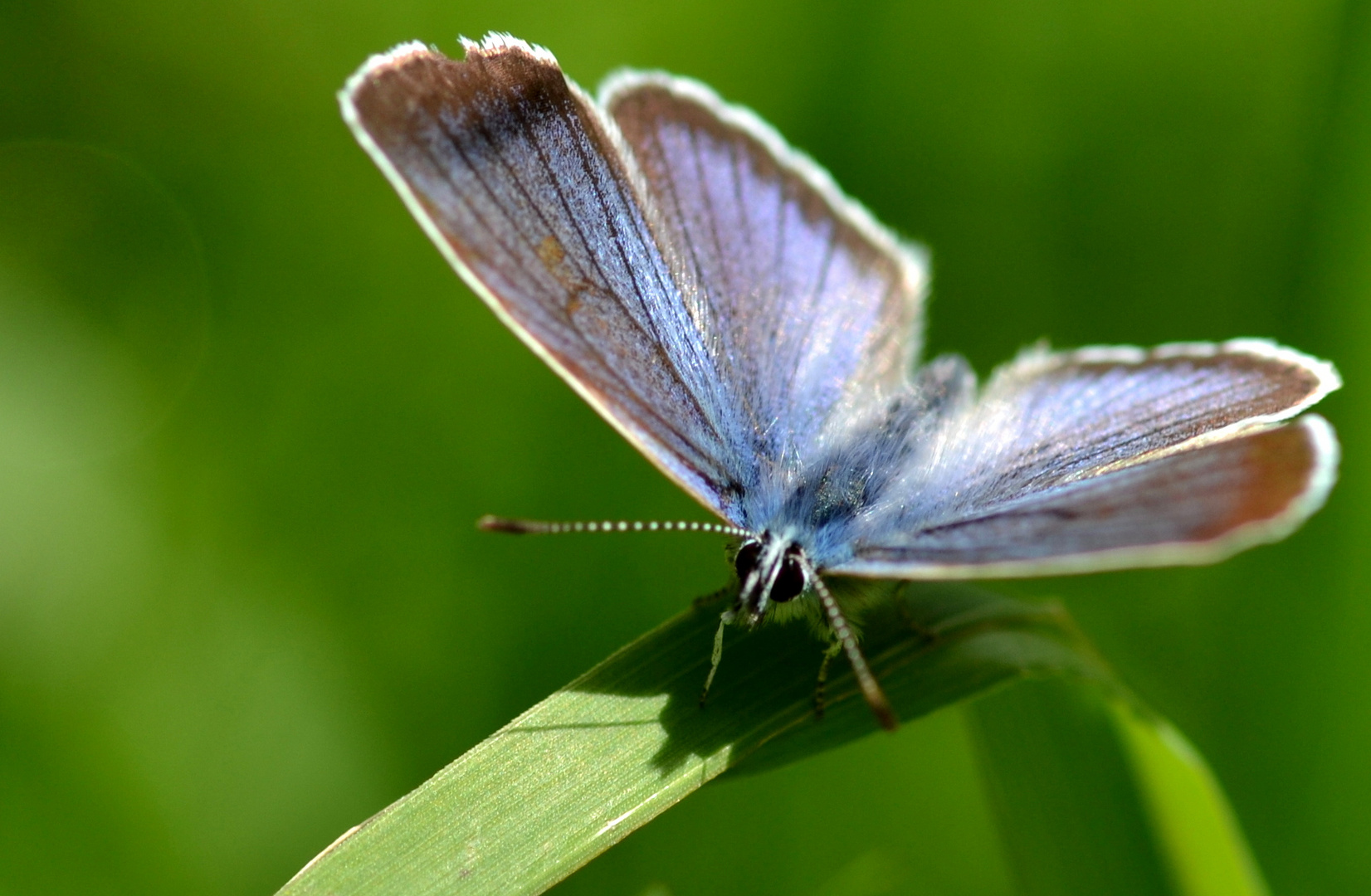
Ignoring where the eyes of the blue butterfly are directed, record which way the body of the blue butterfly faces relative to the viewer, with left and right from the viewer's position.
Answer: facing the viewer and to the left of the viewer
